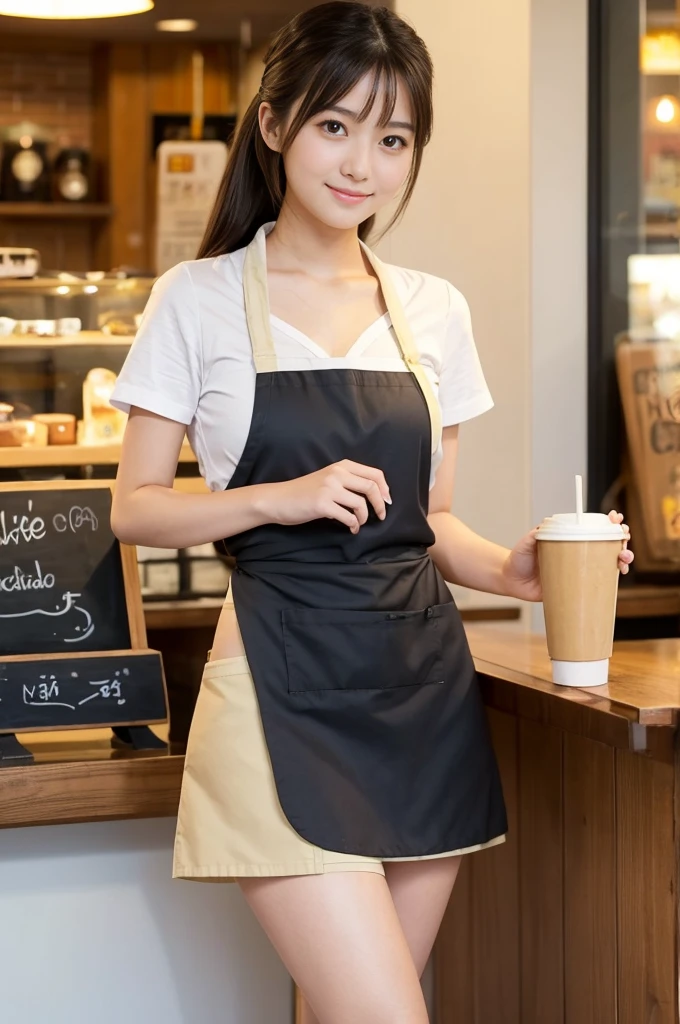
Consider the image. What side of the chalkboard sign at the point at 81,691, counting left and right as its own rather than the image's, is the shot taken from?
front

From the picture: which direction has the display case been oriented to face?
toward the camera

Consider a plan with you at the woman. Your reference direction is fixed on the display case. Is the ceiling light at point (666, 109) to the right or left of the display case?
right

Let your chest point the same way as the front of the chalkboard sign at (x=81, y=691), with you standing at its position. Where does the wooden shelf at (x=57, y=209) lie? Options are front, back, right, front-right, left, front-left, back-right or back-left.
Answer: back

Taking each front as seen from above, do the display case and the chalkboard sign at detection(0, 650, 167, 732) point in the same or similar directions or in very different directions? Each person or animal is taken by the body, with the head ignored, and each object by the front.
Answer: same or similar directions

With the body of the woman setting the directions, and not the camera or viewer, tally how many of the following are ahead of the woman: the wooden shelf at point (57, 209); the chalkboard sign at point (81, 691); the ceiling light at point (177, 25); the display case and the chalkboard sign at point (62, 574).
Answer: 0

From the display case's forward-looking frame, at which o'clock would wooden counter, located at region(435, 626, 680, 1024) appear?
The wooden counter is roughly at 11 o'clock from the display case.

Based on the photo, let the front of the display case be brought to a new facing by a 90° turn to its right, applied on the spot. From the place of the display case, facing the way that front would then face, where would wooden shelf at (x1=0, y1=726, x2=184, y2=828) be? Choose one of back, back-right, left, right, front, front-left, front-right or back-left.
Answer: left

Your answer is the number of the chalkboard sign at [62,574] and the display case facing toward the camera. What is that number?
2

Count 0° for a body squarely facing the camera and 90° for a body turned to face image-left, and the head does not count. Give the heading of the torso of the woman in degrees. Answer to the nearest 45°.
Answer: approximately 315°

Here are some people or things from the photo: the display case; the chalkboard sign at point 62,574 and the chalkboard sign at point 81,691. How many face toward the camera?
3

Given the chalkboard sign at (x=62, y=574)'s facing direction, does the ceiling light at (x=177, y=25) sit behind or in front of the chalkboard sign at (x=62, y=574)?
behind

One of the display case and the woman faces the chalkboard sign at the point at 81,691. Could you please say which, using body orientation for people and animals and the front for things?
the display case

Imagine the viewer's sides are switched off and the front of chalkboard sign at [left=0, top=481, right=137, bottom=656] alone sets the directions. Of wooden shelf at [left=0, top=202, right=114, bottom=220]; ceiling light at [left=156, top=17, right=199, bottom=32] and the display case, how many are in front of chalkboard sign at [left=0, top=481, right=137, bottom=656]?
0
